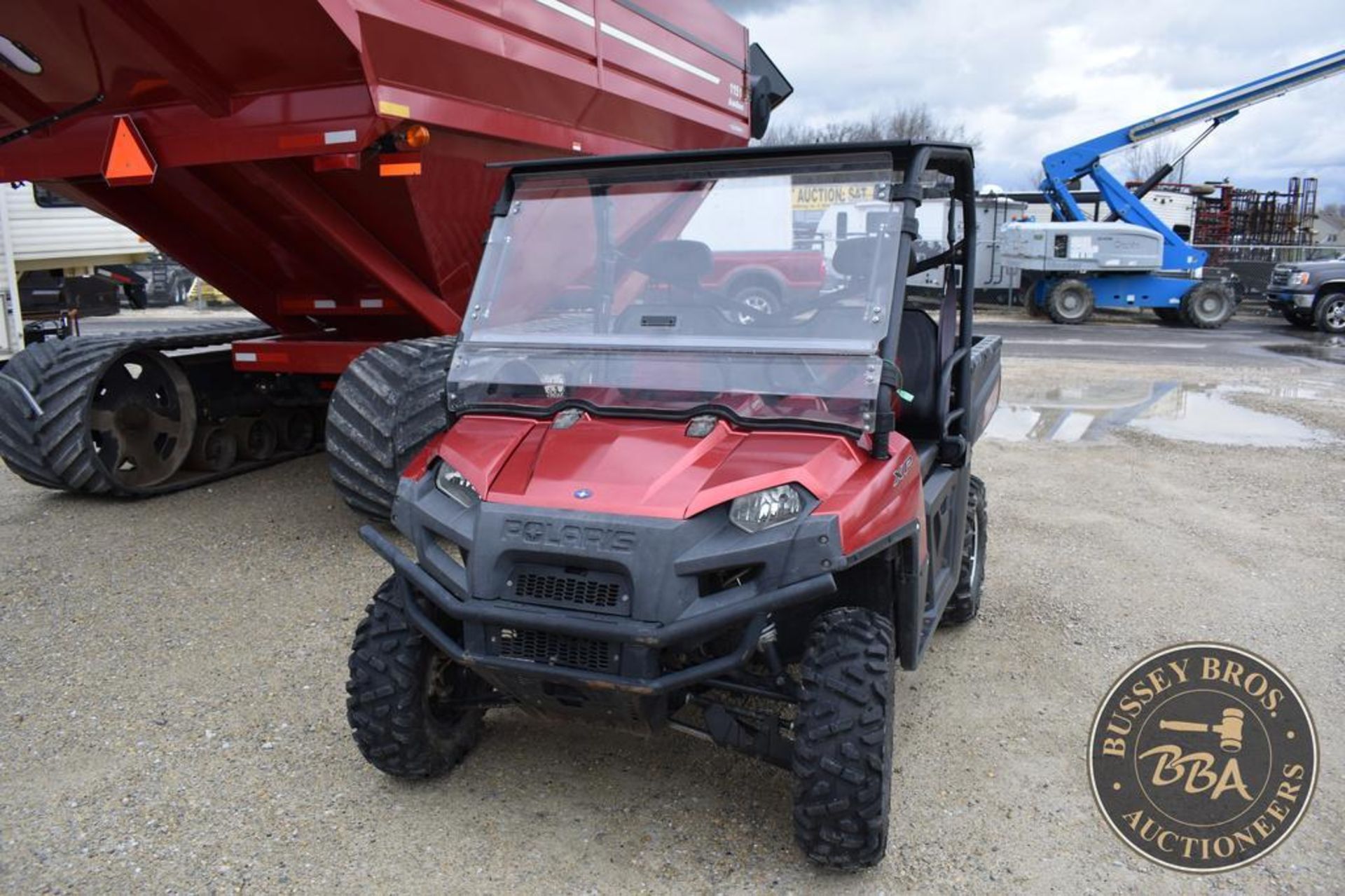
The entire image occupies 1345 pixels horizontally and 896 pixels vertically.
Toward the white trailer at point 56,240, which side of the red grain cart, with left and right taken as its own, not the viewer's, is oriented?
left

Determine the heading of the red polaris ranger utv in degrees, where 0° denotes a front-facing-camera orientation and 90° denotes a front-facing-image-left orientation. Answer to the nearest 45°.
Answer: approximately 45°

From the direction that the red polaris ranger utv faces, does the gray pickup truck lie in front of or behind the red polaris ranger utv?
behind

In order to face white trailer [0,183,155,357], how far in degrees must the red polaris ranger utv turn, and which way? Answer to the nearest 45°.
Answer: approximately 90° to its right

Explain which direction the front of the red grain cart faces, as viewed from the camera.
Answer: facing away from the viewer and to the right of the viewer

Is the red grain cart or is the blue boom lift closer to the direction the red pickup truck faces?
the red grain cart
